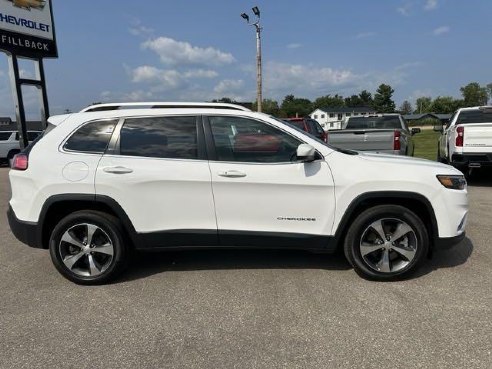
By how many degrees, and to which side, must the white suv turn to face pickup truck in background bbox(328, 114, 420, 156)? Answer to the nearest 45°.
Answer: approximately 45° to its left

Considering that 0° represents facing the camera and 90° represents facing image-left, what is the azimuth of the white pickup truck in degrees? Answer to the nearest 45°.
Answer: approximately 180°

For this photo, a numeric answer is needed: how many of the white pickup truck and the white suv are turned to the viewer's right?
1

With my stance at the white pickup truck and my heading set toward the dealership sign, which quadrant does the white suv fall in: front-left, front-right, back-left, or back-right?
front-left

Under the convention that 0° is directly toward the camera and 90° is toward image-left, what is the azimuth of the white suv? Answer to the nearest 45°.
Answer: approximately 270°

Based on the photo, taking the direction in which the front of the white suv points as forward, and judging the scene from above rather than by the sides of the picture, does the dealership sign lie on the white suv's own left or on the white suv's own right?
on the white suv's own left

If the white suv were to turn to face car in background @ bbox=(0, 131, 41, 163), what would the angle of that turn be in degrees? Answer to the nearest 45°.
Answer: approximately 135° to its left

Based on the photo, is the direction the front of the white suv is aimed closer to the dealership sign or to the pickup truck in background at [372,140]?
the pickup truck in background

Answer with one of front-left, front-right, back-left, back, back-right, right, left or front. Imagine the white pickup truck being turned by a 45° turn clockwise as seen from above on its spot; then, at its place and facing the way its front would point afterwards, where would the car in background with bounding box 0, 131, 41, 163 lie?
back-left

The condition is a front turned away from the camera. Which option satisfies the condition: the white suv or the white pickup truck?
the white pickup truck

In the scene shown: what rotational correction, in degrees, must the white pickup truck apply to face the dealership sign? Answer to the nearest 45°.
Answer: approximately 90° to its left
